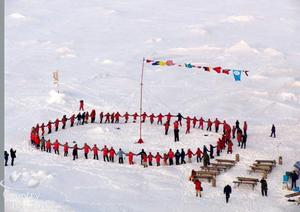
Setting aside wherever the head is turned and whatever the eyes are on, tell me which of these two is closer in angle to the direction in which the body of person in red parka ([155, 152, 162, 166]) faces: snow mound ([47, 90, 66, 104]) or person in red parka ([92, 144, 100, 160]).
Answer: the snow mound

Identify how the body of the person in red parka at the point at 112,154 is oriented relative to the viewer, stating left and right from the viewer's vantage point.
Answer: facing away from the viewer

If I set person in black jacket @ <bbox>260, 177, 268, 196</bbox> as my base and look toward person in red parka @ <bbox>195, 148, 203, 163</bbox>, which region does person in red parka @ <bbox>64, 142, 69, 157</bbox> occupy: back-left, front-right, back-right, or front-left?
front-left

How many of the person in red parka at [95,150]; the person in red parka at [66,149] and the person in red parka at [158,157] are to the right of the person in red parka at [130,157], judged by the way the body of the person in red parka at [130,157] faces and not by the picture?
1

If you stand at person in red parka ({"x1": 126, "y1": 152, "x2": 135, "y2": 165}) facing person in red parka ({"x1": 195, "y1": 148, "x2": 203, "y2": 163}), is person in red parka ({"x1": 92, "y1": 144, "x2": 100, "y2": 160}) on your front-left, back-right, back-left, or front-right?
back-left

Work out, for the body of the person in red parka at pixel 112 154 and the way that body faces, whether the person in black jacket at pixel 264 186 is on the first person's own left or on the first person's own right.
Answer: on the first person's own right

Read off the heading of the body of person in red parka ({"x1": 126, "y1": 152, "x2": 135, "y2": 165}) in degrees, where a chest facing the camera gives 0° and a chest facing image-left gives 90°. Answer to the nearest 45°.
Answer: approximately 180°

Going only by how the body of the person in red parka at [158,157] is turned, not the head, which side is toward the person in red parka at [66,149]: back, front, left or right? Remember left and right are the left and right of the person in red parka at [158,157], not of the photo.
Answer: left

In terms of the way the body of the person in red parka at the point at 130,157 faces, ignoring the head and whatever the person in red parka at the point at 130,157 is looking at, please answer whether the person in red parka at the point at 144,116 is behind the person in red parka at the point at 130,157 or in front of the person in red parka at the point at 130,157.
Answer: in front

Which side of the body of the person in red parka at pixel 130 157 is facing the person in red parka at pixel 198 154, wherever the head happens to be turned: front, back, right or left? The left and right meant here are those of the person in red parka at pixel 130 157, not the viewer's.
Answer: right

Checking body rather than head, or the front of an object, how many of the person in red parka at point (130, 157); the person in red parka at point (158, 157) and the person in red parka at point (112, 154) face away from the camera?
3

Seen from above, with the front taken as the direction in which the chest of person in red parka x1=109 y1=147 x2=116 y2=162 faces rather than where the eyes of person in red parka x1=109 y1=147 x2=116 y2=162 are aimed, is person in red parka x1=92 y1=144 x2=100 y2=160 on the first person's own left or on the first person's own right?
on the first person's own left

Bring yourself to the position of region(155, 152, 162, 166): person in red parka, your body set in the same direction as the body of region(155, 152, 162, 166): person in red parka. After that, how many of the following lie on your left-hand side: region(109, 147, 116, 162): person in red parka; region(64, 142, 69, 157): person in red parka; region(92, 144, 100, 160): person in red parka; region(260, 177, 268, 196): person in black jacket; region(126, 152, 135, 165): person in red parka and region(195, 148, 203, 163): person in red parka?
4

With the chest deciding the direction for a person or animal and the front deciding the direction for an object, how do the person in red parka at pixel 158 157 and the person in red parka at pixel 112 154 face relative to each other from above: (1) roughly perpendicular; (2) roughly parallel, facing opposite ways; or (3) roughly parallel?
roughly parallel

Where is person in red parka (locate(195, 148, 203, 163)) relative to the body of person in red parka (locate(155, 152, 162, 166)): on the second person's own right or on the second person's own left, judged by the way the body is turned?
on the second person's own right

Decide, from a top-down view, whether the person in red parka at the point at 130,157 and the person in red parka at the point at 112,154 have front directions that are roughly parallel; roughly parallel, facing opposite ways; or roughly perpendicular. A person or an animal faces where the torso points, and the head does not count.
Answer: roughly parallel

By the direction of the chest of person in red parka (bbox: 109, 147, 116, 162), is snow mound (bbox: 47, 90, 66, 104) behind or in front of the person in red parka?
in front

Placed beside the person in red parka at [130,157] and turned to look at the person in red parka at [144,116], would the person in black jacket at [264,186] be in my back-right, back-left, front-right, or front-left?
back-right
